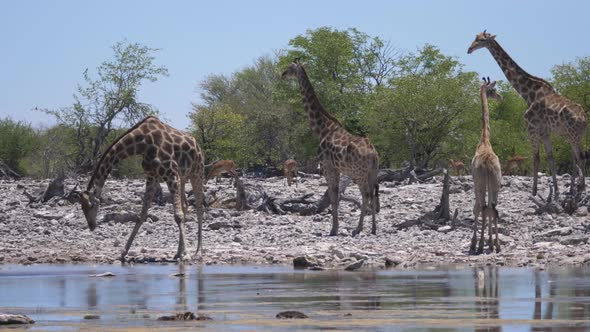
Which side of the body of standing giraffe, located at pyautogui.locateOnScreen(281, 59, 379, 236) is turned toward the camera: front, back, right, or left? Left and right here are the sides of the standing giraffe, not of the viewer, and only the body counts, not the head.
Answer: left

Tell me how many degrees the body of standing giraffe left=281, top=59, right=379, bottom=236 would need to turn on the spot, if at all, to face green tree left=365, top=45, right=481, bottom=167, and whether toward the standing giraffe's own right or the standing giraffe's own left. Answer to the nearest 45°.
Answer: approximately 90° to the standing giraffe's own right

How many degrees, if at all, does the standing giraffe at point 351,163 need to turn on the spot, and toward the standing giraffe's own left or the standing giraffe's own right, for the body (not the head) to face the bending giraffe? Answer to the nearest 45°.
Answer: approximately 45° to the standing giraffe's own left

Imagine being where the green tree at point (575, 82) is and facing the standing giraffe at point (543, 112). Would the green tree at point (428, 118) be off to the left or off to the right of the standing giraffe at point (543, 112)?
right

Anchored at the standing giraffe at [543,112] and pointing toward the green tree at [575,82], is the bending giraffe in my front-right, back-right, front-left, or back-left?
back-left

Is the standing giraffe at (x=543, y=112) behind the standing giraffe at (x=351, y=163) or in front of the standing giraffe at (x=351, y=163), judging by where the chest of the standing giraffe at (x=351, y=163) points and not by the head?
behind

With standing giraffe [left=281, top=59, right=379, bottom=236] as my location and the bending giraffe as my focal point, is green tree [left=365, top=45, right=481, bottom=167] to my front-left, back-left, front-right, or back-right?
back-right

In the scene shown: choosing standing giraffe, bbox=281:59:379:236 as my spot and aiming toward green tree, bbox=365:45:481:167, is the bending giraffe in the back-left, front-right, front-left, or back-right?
back-left

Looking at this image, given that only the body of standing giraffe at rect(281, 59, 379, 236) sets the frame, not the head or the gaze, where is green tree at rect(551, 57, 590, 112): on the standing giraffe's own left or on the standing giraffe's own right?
on the standing giraffe's own right
